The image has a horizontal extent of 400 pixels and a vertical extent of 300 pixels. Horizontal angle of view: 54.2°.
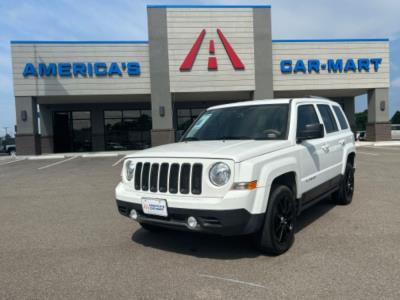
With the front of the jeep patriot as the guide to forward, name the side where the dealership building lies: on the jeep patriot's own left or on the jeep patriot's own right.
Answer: on the jeep patriot's own right

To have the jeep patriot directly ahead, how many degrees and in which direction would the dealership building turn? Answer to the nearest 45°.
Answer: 0° — it already faces it

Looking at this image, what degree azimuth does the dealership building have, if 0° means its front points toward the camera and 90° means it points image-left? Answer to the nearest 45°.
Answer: approximately 0°

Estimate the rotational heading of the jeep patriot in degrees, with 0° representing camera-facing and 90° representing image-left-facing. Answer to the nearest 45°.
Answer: approximately 45°
